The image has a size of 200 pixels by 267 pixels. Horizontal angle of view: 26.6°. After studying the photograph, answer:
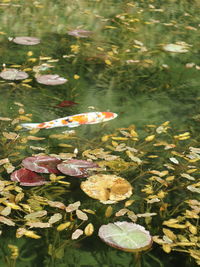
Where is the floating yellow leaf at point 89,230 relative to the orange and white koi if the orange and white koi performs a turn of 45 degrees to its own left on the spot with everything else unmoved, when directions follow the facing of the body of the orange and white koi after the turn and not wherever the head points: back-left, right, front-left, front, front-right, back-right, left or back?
back-right

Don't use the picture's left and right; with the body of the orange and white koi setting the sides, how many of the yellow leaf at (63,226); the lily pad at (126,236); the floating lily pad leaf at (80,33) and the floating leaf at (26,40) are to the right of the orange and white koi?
2

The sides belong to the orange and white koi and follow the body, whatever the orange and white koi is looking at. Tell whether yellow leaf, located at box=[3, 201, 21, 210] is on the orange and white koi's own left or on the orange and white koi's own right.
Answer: on the orange and white koi's own right

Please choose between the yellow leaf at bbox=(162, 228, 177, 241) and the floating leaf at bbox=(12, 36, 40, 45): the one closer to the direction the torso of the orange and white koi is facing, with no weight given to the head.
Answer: the yellow leaf

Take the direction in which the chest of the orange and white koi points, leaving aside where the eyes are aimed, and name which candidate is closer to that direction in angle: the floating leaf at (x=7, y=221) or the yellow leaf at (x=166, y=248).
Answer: the yellow leaf

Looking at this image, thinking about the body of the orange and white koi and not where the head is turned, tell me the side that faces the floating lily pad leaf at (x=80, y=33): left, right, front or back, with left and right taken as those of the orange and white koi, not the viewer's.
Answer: left

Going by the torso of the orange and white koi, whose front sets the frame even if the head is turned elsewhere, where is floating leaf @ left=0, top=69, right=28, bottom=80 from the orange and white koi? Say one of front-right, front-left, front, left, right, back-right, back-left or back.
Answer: back-left

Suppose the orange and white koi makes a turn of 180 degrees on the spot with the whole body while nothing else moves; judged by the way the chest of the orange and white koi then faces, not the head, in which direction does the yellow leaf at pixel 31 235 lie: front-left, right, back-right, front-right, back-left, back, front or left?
left

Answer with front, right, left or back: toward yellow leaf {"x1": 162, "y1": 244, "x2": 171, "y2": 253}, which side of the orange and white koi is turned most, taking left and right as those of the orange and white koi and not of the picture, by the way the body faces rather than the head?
right

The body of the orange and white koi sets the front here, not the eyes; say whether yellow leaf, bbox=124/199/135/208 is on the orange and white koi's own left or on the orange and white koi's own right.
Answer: on the orange and white koi's own right

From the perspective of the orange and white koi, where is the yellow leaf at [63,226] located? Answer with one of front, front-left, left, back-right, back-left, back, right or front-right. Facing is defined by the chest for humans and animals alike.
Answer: right

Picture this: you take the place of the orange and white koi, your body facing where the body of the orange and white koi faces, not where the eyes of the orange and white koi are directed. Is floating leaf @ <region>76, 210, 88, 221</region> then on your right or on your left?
on your right

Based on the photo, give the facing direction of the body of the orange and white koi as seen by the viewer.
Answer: to the viewer's right
